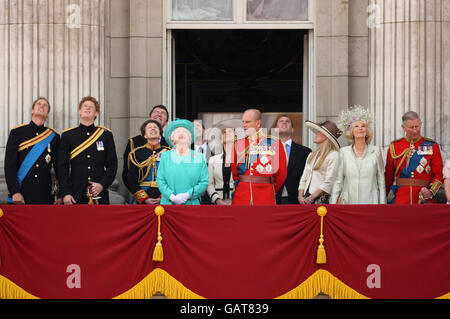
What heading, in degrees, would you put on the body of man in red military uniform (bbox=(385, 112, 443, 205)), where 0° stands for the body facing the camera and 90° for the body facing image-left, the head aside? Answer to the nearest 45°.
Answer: approximately 0°

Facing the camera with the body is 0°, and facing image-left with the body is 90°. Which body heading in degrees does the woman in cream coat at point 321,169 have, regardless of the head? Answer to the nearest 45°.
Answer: approximately 45°

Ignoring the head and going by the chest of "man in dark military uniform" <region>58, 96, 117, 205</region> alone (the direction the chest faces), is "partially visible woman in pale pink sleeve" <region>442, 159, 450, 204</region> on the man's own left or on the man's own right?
on the man's own left

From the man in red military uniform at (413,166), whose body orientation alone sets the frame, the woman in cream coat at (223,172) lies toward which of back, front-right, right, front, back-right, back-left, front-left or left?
right

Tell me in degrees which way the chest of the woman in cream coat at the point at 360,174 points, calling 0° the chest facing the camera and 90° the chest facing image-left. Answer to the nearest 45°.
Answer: approximately 0°

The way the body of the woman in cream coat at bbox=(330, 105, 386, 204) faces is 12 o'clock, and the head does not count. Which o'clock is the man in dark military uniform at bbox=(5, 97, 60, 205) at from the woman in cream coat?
The man in dark military uniform is roughly at 3 o'clock from the woman in cream coat.

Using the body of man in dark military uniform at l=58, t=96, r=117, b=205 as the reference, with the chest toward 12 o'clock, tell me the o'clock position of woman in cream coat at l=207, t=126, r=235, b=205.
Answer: The woman in cream coat is roughly at 9 o'clock from the man in dark military uniform.

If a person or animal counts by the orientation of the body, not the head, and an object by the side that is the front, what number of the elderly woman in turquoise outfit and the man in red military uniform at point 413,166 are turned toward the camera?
2

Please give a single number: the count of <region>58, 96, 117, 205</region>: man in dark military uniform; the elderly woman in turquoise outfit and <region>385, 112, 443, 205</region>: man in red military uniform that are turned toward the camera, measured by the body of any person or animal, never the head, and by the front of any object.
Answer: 3
